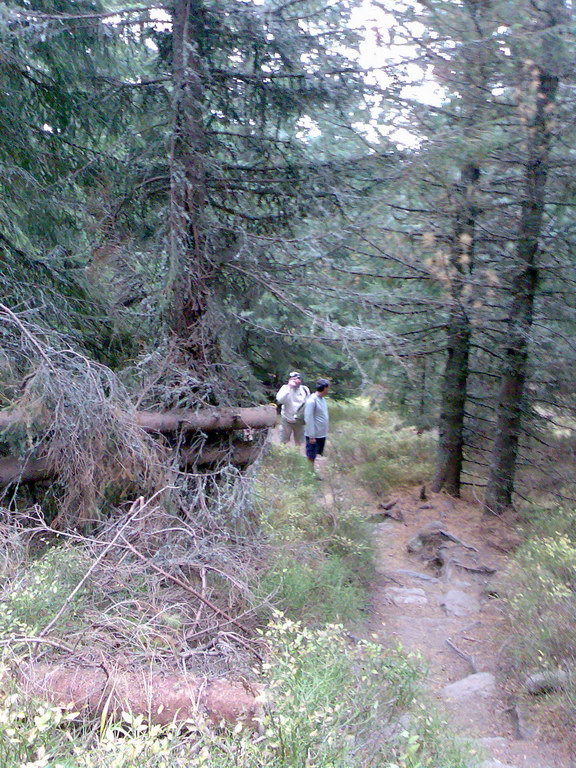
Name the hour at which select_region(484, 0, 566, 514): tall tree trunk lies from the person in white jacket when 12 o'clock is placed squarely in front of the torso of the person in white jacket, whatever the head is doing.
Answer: The tall tree trunk is roughly at 10 o'clock from the person in white jacket.

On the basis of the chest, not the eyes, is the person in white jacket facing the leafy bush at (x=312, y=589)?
yes

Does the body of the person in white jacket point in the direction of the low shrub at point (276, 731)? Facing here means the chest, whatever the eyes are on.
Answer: yes

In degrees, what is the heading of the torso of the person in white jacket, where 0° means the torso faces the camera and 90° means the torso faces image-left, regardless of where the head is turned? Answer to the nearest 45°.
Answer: approximately 0°
